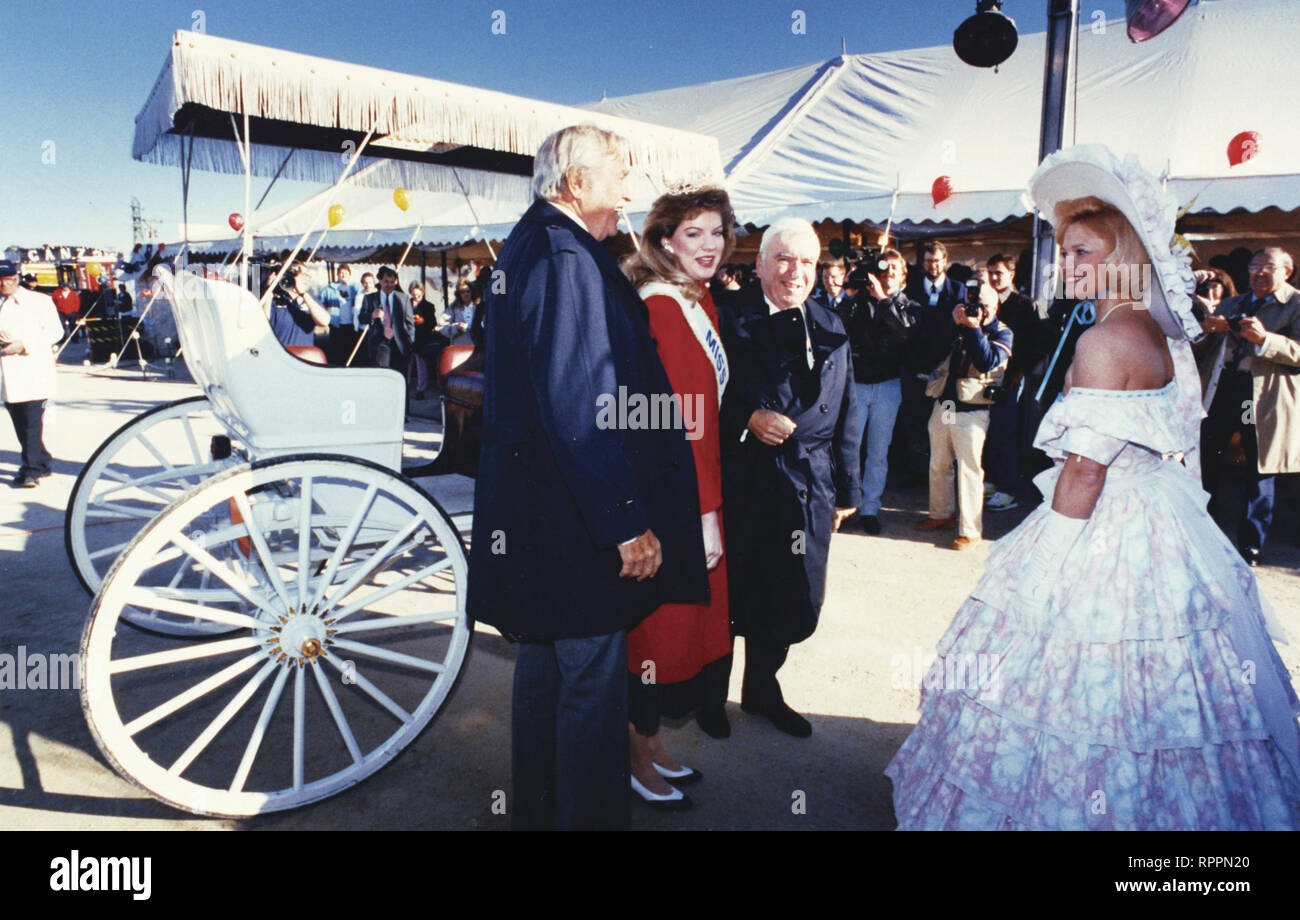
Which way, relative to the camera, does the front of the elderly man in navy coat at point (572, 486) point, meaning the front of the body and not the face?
to the viewer's right

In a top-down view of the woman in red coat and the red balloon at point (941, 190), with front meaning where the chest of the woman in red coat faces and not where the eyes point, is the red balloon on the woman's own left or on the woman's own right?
on the woman's own left

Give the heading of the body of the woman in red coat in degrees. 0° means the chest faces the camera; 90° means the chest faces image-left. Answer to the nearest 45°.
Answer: approximately 315°

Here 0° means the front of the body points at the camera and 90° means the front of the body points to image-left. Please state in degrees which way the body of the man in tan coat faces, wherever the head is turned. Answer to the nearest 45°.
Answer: approximately 45°

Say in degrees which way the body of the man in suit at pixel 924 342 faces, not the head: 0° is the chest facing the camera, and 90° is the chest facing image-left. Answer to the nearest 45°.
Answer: approximately 0°

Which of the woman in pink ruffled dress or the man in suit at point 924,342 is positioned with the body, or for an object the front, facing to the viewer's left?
the woman in pink ruffled dress

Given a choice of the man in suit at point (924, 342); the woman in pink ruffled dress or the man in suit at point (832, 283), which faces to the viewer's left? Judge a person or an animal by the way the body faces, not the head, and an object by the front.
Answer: the woman in pink ruffled dress

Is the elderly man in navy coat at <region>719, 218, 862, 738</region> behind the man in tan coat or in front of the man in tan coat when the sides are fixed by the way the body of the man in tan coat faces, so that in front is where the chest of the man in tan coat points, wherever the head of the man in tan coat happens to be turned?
in front

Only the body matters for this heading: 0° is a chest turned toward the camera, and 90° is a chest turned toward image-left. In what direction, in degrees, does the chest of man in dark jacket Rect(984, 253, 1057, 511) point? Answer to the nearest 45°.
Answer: approximately 45°
